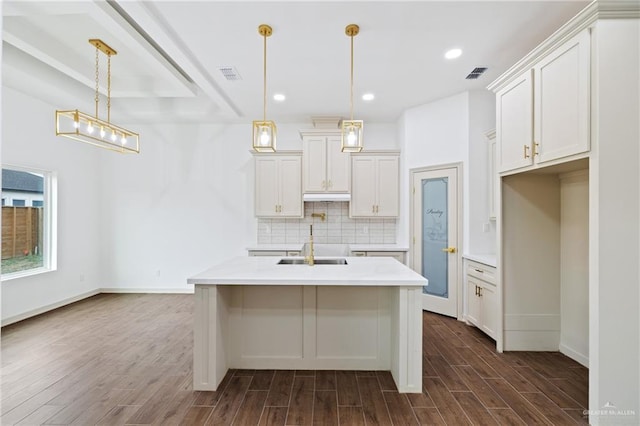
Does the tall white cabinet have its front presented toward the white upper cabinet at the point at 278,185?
no

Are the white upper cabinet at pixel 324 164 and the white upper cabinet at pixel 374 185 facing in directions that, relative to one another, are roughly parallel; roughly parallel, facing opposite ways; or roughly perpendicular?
roughly parallel

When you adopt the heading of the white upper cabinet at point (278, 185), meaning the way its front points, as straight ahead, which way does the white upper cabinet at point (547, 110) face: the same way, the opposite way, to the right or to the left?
to the right

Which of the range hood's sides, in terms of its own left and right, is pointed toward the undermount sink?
front

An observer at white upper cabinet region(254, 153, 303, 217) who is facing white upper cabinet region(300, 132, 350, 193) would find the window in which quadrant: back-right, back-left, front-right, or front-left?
back-right

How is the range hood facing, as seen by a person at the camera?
facing the viewer

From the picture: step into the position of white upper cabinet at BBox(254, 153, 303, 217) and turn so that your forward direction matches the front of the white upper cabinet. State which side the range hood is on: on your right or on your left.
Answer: on your left

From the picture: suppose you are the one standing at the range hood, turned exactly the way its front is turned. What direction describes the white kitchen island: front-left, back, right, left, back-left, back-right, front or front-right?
front

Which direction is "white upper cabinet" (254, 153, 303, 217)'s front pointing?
toward the camera

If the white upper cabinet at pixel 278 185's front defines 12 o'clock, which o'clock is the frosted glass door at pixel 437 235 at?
The frosted glass door is roughly at 10 o'clock from the white upper cabinet.

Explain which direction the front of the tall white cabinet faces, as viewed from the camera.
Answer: facing the viewer and to the left of the viewer

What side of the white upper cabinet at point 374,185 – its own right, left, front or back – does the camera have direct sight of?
front

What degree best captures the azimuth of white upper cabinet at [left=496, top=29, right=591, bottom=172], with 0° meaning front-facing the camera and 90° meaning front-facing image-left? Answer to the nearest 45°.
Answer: approximately 45°

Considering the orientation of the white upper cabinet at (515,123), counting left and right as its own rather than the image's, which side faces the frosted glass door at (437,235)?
right

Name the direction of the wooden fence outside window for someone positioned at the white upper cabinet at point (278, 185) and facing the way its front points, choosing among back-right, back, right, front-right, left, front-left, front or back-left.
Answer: right

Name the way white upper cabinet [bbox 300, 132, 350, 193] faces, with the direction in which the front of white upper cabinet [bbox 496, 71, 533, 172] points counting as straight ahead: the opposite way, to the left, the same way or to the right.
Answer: to the left

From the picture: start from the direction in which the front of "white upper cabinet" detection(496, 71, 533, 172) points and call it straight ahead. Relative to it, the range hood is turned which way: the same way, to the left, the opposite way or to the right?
to the left

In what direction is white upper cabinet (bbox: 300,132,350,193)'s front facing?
toward the camera
